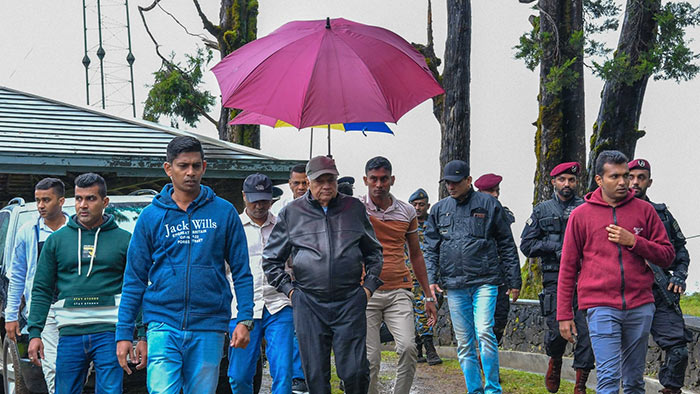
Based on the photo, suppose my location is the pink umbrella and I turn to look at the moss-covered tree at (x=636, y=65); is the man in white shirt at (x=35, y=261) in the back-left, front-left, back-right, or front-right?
back-left

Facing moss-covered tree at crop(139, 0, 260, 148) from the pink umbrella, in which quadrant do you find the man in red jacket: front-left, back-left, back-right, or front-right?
back-right

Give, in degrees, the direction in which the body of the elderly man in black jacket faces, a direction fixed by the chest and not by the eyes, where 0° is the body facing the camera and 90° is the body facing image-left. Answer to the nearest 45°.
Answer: approximately 0°

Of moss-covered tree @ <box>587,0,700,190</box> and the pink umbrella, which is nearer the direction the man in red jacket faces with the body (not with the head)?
the pink umbrella
